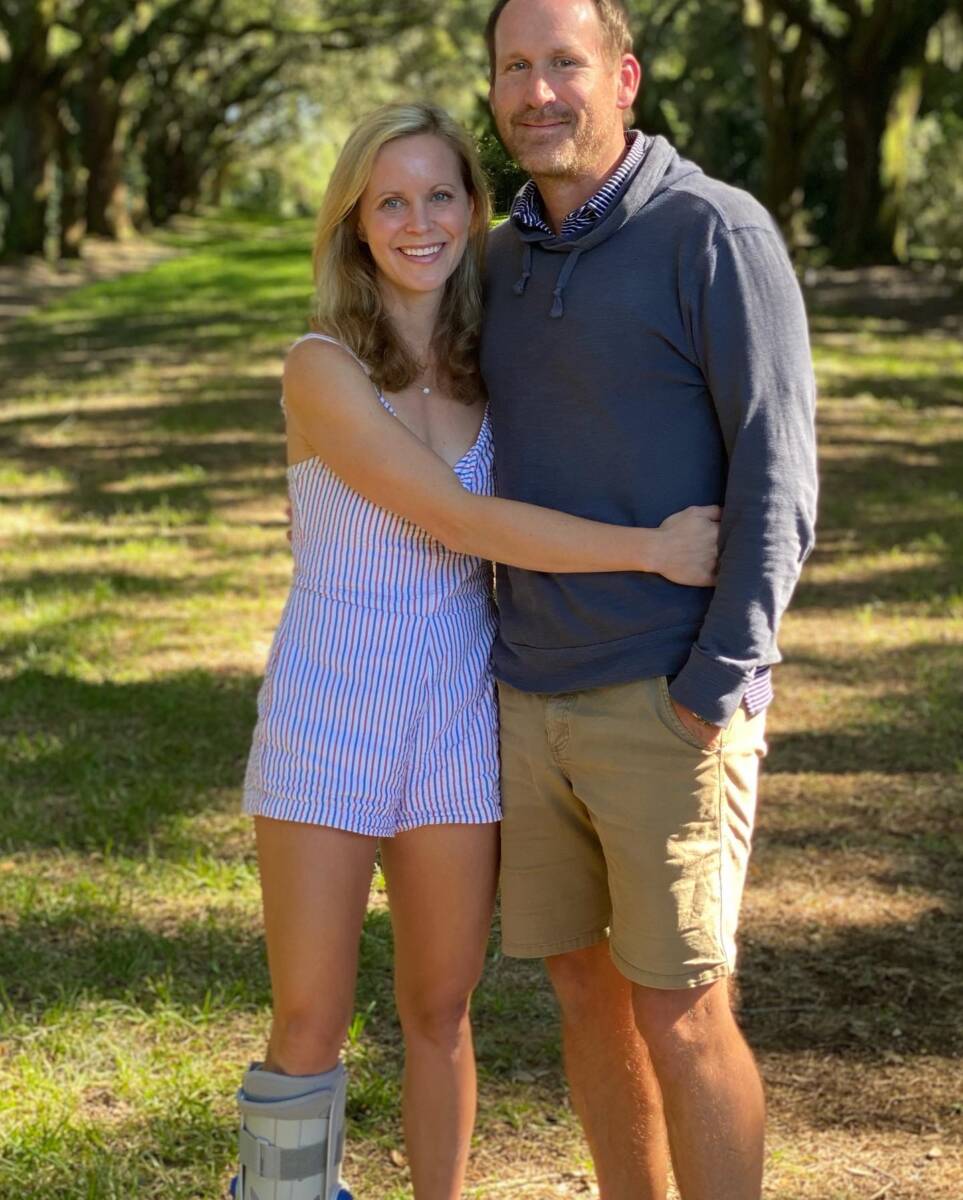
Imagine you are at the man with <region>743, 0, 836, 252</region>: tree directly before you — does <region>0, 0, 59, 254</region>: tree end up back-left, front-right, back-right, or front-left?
front-left

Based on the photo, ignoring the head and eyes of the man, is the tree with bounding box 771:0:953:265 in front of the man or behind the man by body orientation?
behind

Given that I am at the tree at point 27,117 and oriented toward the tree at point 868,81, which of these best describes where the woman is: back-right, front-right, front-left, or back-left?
front-right

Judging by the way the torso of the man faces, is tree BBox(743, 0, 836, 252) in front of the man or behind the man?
behind

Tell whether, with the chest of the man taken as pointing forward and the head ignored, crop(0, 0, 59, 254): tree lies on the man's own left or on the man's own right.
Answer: on the man's own right

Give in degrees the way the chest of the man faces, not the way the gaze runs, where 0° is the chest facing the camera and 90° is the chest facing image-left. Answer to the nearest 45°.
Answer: approximately 45°
